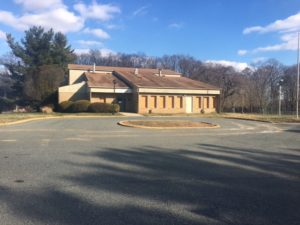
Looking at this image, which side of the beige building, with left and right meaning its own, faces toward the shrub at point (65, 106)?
right

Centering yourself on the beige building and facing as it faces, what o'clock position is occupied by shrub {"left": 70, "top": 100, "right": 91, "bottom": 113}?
The shrub is roughly at 2 o'clock from the beige building.

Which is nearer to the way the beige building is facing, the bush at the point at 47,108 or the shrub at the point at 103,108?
the shrub

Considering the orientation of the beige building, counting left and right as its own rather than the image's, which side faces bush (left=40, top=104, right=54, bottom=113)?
right

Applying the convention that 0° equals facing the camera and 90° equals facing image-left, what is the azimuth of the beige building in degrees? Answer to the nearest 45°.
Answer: approximately 0°
